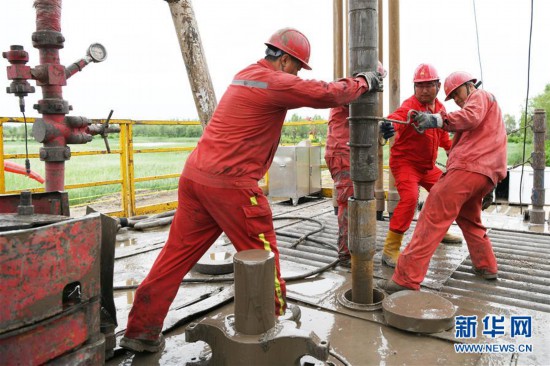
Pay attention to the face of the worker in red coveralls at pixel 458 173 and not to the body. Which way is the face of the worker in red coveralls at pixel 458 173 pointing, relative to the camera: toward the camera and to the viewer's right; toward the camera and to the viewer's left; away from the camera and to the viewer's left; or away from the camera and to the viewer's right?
toward the camera and to the viewer's left

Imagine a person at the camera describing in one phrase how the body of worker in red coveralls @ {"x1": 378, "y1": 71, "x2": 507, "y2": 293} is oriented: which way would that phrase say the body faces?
to the viewer's left

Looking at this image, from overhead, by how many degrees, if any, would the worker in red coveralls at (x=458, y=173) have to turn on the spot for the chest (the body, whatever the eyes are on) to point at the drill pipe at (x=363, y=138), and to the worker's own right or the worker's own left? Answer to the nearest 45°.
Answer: approximately 45° to the worker's own left

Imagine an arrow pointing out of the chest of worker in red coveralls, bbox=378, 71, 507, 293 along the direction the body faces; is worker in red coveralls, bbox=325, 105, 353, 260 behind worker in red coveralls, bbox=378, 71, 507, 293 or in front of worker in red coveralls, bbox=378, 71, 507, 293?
in front

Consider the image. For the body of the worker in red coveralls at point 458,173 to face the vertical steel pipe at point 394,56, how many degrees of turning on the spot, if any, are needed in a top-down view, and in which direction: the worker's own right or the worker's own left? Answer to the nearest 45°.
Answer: approximately 90° to the worker's own right

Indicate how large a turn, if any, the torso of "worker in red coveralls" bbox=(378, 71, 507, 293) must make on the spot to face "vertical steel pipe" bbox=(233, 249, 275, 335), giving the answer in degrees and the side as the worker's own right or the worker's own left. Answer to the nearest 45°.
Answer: approximately 45° to the worker's own left

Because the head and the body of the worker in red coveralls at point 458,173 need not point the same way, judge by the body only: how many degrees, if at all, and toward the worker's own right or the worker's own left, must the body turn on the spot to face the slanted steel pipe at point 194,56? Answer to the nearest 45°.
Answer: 0° — they already face it

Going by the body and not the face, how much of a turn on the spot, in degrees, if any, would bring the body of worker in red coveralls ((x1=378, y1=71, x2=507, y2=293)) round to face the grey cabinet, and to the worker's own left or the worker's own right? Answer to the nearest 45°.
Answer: approximately 45° to the worker's own right
